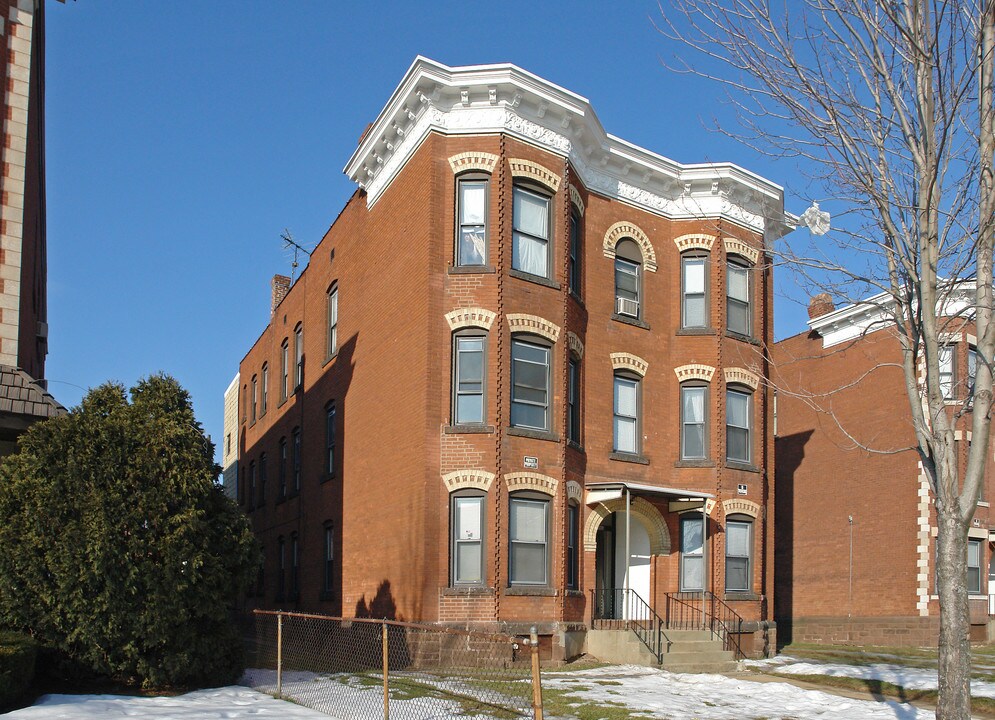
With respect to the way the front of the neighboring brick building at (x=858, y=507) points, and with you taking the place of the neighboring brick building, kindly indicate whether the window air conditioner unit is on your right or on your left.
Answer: on your right

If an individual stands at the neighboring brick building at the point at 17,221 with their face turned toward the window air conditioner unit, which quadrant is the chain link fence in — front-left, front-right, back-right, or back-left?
front-right

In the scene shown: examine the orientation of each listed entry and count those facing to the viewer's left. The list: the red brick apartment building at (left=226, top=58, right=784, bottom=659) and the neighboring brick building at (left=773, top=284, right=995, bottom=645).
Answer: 0

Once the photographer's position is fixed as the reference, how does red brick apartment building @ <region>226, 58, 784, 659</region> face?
facing the viewer and to the right of the viewer

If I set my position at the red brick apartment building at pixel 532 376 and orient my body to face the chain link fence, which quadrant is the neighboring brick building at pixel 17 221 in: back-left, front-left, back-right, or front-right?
front-right

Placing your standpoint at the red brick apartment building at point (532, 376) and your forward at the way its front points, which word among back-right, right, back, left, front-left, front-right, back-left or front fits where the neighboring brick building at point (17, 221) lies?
right

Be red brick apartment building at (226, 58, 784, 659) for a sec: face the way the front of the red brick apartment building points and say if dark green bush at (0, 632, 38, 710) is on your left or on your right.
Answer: on your right

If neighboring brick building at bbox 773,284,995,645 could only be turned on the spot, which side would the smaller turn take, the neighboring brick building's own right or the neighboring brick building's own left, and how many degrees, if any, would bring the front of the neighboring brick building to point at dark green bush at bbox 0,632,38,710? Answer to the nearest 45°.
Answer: approximately 45° to the neighboring brick building's own right

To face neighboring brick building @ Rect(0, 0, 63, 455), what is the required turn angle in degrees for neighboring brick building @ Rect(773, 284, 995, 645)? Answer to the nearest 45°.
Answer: approximately 90° to its right

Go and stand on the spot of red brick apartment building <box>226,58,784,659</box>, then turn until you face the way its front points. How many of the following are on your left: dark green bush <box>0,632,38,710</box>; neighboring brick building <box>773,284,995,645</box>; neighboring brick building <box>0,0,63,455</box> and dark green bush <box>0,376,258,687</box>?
1

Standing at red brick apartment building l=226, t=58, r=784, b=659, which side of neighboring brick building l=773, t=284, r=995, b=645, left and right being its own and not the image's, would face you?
right

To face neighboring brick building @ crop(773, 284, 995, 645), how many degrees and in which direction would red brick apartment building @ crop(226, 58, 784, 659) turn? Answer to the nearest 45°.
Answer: approximately 90° to its left

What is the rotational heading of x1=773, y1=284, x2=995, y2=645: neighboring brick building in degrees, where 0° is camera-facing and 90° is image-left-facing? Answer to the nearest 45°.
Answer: approximately 315°

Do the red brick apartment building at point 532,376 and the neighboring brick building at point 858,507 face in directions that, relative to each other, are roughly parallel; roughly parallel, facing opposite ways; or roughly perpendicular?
roughly parallel
